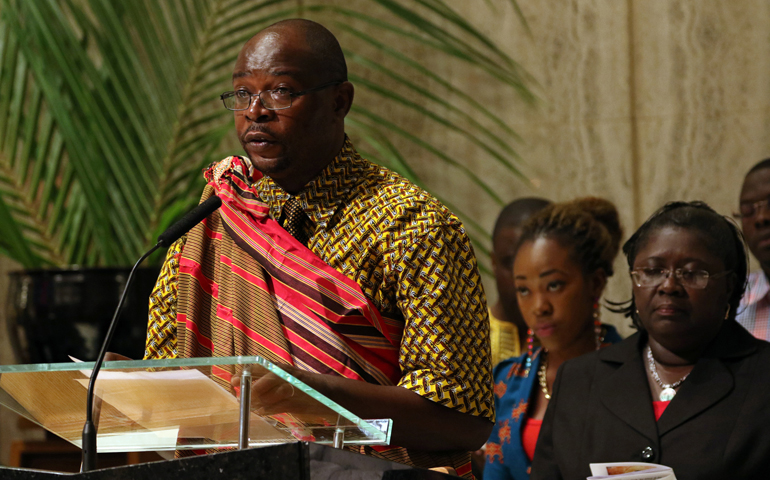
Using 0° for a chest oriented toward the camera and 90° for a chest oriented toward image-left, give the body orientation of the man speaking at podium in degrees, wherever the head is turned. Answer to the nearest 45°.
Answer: approximately 45°

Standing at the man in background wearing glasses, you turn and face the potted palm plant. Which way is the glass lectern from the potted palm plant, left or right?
left

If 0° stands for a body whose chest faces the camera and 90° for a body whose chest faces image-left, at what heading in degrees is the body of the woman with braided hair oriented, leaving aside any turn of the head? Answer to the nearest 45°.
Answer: approximately 45°

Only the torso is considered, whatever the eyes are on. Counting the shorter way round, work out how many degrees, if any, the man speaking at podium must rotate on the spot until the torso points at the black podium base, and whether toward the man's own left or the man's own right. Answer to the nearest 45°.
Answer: approximately 45° to the man's own left
